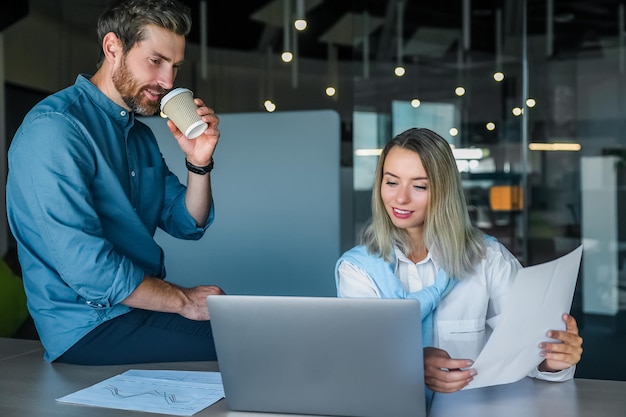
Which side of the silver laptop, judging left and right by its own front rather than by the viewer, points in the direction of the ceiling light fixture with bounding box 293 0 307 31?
front

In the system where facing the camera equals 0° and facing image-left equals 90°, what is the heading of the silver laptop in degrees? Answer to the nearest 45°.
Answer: approximately 180°

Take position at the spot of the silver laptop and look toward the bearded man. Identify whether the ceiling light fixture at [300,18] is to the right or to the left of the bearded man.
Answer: right

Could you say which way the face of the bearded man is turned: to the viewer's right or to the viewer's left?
to the viewer's right
